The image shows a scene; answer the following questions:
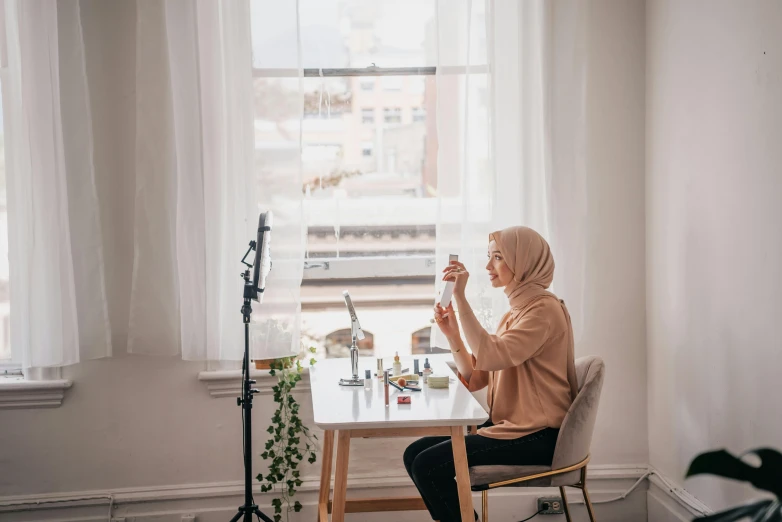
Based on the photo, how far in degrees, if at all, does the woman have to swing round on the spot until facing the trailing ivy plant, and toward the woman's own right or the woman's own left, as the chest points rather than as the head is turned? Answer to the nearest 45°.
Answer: approximately 45° to the woman's own right

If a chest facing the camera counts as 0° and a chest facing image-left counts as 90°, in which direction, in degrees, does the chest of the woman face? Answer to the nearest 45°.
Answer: approximately 90°

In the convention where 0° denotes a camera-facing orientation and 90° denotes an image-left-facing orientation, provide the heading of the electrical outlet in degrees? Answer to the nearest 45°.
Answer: approximately 0°

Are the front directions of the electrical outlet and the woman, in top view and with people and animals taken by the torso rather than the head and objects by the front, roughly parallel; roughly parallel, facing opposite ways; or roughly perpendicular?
roughly perpendicular

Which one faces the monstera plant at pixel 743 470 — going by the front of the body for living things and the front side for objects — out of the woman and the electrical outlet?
the electrical outlet

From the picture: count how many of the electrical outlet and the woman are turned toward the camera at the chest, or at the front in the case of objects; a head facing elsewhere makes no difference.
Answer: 1

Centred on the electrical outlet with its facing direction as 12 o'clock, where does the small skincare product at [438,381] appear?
The small skincare product is roughly at 1 o'clock from the electrical outlet.

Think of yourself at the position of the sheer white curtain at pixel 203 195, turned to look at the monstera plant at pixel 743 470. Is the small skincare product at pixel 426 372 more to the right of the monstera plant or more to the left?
left

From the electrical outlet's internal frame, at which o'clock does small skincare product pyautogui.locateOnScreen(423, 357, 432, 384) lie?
The small skincare product is roughly at 1 o'clock from the electrical outlet.

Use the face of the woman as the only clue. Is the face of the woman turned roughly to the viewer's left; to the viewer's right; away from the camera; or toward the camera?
to the viewer's left

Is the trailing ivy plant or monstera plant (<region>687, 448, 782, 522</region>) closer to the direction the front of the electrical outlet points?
the monstera plant

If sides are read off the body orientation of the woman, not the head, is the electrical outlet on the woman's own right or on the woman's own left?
on the woman's own right
